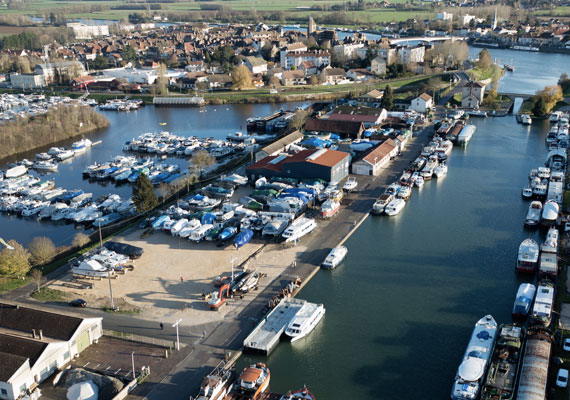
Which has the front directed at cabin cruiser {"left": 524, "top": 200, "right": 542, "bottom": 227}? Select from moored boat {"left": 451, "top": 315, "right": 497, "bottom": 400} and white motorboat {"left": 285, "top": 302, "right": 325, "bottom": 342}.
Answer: the moored boat

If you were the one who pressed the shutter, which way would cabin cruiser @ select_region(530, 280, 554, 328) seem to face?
facing away from the viewer

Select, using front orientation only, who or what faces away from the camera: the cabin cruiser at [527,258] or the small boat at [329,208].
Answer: the cabin cruiser

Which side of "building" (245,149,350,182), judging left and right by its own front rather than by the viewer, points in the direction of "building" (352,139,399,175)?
left

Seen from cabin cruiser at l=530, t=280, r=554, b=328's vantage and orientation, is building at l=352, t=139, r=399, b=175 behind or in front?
in front

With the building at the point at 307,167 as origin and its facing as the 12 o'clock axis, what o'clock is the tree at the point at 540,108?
The tree is roughly at 9 o'clock from the building.

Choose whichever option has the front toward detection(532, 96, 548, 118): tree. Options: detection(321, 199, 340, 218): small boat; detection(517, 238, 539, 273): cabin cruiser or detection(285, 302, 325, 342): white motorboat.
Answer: the cabin cruiser

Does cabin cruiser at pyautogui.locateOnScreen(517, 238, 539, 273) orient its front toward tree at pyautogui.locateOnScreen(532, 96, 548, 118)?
yes

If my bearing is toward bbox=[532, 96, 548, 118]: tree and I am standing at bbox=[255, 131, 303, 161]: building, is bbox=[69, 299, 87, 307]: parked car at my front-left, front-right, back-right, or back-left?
back-right

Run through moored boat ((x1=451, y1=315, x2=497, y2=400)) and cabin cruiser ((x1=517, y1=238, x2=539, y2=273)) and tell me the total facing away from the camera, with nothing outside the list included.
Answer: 2

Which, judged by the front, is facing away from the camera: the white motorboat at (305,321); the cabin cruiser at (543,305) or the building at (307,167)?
the cabin cruiser
